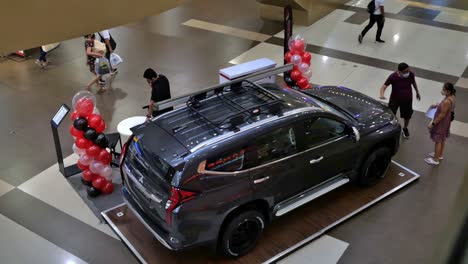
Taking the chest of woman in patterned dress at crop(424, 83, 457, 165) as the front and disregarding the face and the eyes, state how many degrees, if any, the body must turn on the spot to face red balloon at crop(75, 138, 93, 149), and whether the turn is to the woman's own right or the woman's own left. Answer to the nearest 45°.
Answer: approximately 45° to the woman's own left

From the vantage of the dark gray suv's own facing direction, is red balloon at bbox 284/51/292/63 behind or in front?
in front

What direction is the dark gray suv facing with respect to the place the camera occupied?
facing away from the viewer and to the right of the viewer

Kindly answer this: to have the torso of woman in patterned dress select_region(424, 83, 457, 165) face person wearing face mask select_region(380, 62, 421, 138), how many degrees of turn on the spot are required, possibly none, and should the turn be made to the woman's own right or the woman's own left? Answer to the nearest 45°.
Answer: approximately 45° to the woman's own right

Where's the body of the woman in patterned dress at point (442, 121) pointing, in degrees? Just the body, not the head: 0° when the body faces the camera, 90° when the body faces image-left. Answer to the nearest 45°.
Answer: approximately 90°

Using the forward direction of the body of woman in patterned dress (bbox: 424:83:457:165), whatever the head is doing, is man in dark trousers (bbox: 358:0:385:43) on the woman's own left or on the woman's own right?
on the woman's own right

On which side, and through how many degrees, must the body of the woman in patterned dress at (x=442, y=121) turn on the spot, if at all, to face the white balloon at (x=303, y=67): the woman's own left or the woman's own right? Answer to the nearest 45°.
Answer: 0° — they already face it

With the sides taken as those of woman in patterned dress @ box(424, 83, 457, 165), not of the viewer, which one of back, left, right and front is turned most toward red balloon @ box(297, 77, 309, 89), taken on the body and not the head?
front

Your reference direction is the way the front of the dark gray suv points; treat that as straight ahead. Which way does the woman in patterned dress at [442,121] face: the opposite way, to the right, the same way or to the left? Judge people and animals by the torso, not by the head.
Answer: to the left
